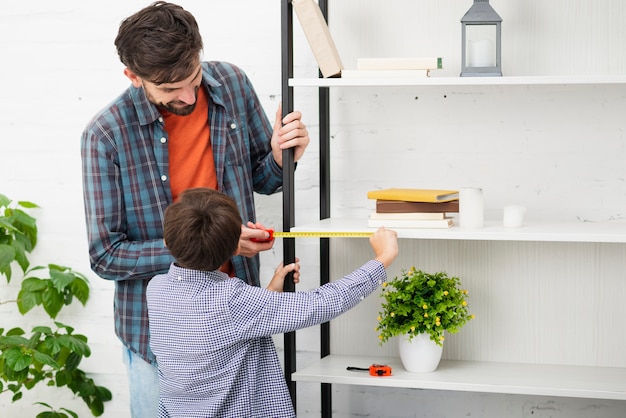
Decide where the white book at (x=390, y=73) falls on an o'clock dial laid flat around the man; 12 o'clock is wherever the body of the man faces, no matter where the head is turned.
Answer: The white book is roughly at 11 o'clock from the man.

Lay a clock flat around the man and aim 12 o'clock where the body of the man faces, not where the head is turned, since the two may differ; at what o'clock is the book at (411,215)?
The book is roughly at 11 o'clock from the man.

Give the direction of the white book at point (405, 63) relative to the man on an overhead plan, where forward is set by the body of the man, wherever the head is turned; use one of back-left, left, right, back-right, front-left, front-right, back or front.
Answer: front-left

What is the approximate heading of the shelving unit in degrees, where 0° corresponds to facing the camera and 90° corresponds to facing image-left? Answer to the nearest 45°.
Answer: approximately 0°

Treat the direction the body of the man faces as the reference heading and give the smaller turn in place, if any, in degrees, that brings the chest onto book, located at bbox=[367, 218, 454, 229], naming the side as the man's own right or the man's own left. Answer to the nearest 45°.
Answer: approximately 45° to the man's own left

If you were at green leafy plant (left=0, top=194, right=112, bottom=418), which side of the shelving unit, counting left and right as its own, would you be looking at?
right

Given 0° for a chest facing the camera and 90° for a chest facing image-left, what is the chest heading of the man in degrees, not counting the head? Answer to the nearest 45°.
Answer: approximately 315°
